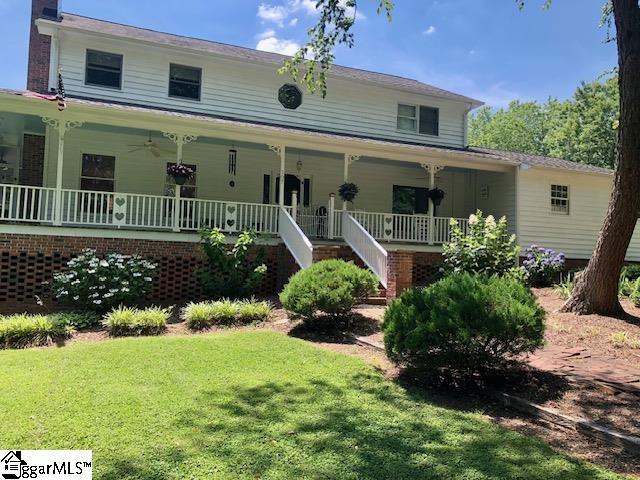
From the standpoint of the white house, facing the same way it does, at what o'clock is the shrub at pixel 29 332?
The shrub is roughly at 2 o'clock from the white house.

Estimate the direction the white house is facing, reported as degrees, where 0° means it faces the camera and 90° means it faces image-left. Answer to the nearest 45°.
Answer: approximately 315°

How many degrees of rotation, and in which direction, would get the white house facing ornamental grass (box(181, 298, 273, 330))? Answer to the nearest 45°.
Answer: approximately 45° to its right

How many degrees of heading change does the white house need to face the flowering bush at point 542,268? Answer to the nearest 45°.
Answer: approximately 45° to its left

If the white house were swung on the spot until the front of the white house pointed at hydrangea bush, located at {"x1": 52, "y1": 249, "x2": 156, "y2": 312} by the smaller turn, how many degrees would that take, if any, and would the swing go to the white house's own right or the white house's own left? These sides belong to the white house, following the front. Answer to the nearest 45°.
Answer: approximately 45° to the white house's own right

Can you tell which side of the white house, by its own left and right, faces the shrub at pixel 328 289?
front

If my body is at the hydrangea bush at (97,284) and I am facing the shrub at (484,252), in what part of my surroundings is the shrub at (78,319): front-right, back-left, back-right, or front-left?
back-right

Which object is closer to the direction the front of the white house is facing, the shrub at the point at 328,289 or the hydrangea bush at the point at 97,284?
the shrub
